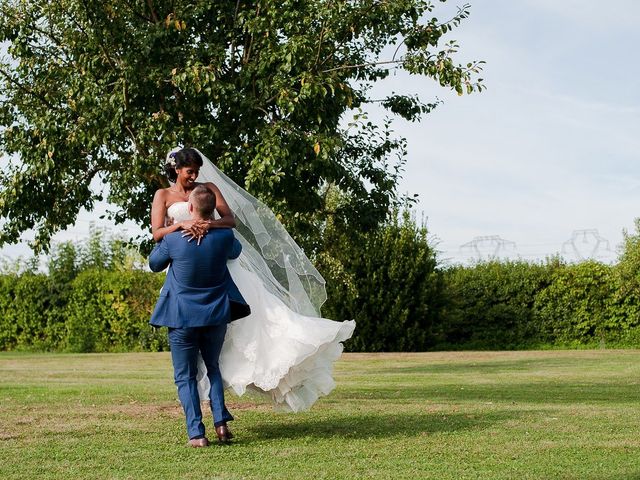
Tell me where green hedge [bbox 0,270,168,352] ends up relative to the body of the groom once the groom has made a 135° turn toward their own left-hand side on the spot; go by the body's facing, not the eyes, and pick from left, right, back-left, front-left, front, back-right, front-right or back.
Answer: back-right

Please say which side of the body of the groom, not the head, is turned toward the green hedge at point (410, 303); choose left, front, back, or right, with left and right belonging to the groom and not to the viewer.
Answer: front

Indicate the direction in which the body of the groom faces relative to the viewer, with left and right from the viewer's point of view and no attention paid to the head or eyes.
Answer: facing away from the viewer

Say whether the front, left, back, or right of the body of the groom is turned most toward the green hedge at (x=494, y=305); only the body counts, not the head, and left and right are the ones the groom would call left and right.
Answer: front

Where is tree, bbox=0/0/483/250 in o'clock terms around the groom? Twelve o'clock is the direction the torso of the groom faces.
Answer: The tree is roughly at 12 o'clock from the groom.

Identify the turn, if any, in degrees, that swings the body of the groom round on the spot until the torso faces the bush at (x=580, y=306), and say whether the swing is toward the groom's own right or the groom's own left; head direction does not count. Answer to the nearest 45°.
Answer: approximately 45° to the groom's own right

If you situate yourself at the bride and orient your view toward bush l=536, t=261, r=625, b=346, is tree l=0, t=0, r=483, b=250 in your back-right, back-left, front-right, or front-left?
front-left
